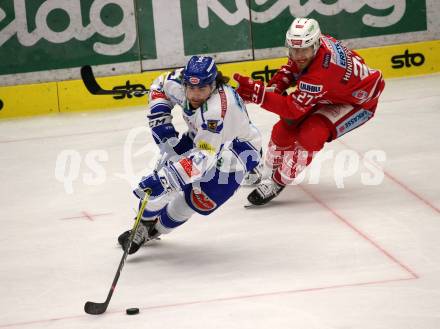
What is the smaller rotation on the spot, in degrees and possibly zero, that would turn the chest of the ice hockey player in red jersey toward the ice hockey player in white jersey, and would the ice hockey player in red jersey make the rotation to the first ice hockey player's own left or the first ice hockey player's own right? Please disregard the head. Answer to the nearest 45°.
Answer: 0° — they already face them

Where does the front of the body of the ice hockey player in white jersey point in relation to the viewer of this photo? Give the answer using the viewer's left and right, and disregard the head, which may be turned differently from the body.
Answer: facing the viewer and to the left of the viewer

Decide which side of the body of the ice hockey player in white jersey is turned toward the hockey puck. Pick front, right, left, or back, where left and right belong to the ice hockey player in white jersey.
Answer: front

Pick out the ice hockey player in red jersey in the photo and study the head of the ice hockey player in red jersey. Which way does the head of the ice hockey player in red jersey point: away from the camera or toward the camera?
toward the camera

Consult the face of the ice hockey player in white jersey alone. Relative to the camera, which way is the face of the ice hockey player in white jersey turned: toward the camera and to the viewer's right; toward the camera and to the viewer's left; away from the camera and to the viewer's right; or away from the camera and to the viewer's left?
toward the camera and to the viewer's left

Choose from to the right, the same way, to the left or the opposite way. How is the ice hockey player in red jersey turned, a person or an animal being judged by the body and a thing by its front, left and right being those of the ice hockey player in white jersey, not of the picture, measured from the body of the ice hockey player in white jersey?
the same way

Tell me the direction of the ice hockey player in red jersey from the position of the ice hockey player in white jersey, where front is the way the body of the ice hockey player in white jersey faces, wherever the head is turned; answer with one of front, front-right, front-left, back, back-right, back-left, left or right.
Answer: back

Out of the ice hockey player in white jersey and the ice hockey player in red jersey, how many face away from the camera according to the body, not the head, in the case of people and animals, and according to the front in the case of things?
0

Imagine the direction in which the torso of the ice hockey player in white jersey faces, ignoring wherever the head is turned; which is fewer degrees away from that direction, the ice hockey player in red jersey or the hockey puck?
the hockey puck

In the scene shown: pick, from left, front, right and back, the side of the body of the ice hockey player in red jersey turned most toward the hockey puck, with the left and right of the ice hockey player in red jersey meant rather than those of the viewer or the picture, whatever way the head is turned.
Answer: front
